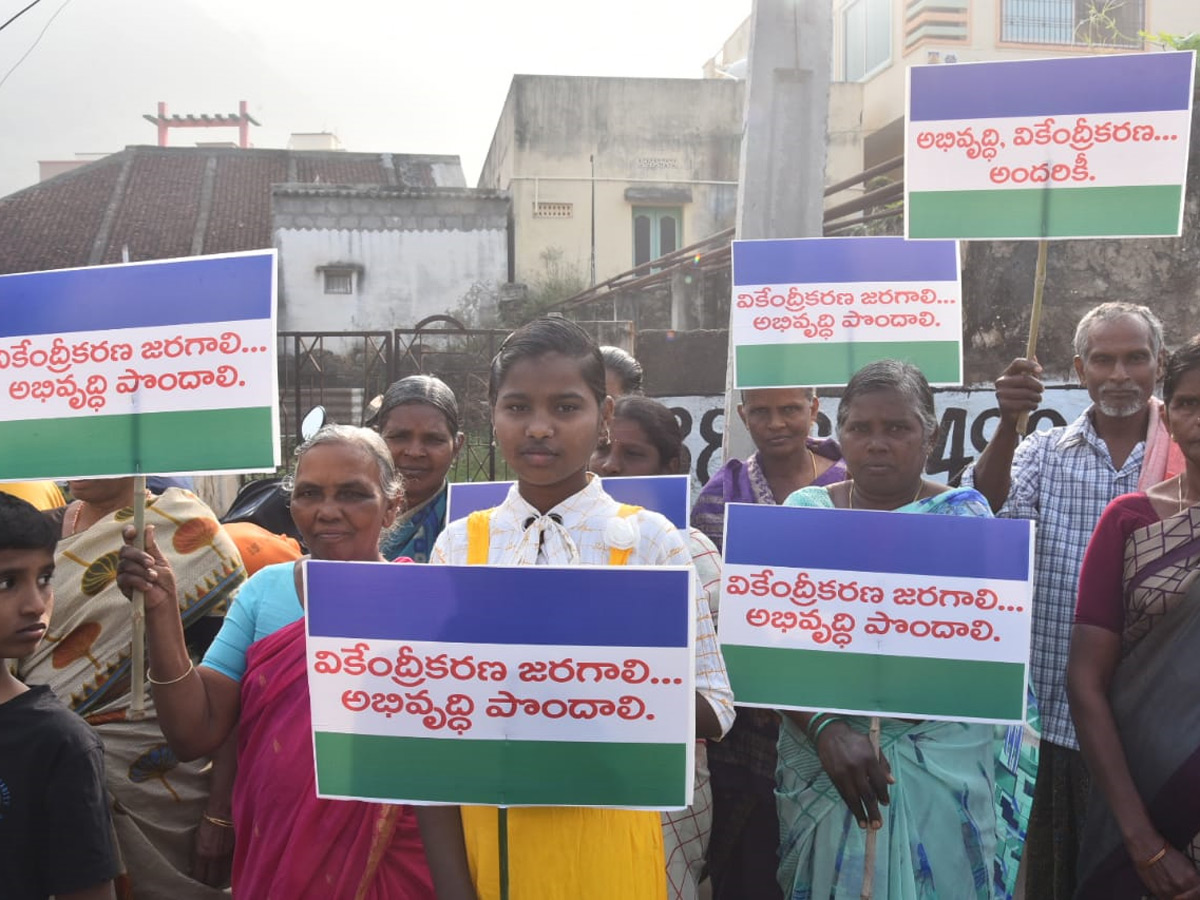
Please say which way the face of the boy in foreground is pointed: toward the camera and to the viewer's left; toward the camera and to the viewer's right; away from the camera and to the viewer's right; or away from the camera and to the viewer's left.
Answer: toward the camera and to the viewer's right

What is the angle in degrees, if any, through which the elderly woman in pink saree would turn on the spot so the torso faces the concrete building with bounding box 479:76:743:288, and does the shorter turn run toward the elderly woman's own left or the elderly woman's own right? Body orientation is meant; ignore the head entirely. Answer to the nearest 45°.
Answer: approximately 180°

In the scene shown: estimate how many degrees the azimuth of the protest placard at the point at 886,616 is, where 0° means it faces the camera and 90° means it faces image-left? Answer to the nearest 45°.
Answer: approximately 0°

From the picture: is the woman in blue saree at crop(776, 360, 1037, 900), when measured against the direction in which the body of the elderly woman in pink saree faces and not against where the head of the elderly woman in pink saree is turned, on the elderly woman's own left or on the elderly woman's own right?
on the elderly woman's own left

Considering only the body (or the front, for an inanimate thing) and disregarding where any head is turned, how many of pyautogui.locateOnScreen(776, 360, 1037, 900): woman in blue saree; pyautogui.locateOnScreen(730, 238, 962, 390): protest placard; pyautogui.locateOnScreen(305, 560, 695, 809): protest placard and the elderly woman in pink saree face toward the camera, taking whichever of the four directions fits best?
4

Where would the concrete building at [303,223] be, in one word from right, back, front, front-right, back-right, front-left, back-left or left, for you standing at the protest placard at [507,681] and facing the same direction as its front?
back

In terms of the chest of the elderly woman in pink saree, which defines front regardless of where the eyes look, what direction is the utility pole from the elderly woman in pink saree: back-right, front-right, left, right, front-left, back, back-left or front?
back-left

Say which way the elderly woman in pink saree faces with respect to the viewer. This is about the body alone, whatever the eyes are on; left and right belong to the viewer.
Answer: facing the viewer

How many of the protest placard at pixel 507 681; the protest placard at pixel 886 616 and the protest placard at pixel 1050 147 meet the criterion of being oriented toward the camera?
3

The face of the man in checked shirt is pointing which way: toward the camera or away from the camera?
toward the camera

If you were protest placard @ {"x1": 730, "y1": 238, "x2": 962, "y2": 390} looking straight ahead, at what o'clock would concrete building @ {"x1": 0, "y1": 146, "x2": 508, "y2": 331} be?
The concrete building is roughly at 5 o'clock from the protest placard.

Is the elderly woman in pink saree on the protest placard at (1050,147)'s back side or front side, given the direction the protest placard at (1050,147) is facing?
on the front side

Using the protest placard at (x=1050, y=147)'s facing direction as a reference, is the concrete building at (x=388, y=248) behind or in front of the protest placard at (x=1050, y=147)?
behind

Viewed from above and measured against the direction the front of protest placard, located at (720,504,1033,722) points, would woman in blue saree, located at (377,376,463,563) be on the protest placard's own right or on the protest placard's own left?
on the protest placard's own right

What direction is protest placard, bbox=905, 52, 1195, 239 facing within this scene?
toward the camera
